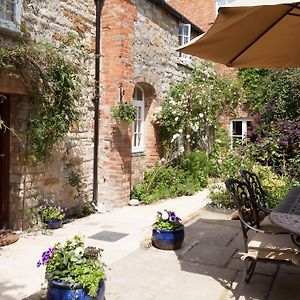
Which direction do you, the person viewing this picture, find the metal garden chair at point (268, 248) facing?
facing to the right of the viewer

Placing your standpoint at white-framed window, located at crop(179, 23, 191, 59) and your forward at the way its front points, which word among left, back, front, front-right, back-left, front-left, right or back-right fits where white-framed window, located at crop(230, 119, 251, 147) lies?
left

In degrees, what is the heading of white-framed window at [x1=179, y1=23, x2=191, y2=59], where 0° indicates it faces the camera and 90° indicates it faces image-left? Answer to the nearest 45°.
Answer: approximately 315°

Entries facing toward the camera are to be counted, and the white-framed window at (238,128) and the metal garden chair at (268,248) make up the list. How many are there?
1

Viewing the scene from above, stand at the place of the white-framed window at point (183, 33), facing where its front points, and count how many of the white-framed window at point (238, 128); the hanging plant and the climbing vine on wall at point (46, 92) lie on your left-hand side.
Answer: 1

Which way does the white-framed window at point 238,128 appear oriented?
toward the camera

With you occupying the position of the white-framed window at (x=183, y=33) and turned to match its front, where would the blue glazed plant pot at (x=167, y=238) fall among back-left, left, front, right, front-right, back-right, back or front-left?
front-right

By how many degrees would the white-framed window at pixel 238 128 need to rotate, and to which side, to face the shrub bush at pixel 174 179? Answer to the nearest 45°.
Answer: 0° — it already faces it

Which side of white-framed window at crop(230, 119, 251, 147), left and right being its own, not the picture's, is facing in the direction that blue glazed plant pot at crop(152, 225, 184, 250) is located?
front

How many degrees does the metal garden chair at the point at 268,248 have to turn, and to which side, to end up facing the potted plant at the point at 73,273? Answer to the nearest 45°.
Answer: approximately 135° to its right
